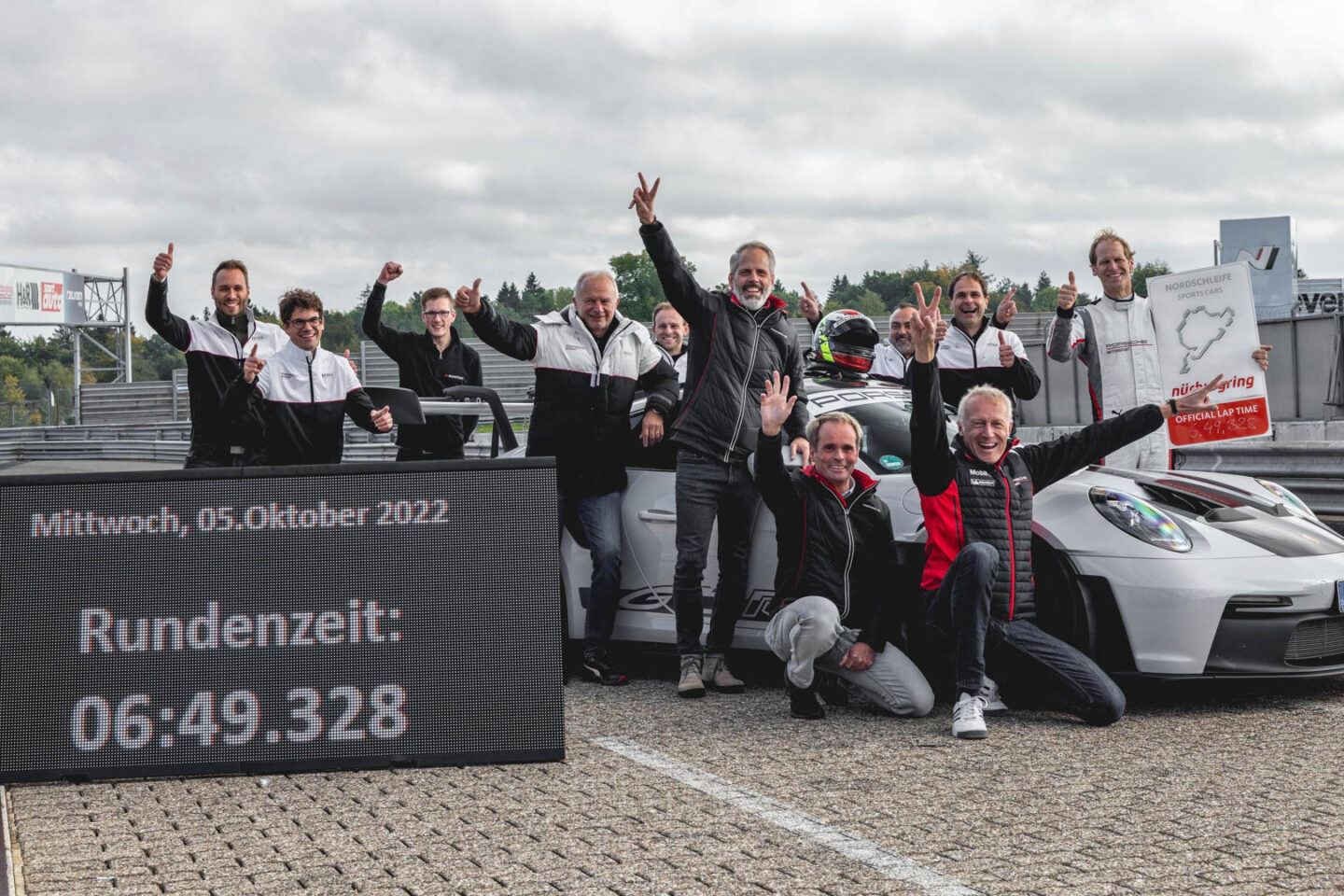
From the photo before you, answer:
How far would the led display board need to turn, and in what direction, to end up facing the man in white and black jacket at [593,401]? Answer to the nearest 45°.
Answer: approximately 135° to its left

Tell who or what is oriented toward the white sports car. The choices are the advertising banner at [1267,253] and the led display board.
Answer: the advertising banner

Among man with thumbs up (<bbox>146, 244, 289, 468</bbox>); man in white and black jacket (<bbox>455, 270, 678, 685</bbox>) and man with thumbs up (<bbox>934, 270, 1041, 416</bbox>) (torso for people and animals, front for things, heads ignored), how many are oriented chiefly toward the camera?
3

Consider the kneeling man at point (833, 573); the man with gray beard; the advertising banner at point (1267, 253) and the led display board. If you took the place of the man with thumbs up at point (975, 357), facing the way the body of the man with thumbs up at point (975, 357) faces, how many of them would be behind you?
1

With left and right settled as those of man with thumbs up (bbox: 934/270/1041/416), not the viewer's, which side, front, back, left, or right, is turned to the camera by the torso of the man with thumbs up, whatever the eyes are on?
front

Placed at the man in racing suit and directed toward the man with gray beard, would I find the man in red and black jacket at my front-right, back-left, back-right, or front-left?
front-left

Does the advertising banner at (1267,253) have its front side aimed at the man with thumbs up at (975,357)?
yes

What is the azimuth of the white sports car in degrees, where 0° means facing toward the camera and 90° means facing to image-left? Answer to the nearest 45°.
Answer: approximately 315°

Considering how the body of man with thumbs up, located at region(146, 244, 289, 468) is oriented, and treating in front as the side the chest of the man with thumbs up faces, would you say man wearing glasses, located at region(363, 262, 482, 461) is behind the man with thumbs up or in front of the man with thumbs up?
behind

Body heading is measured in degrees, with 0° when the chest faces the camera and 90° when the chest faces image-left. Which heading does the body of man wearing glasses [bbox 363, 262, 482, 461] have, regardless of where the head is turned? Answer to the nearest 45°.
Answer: approximately 0°

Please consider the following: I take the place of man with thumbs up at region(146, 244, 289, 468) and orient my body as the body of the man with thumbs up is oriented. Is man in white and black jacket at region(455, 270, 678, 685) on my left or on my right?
on my left

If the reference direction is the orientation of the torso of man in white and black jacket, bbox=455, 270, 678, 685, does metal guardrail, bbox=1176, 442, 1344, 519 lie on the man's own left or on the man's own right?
on the man's own left

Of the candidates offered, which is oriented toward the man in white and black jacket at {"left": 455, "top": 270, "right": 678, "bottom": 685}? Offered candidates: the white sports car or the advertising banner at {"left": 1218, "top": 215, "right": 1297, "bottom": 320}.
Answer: the advertising banner

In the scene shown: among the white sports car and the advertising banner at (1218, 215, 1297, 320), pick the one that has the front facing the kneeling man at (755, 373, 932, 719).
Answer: the advertising banner
